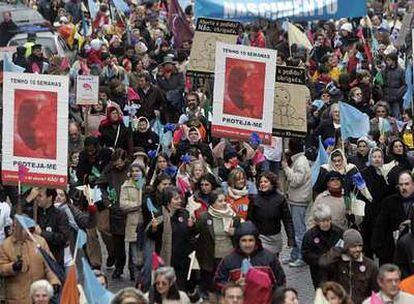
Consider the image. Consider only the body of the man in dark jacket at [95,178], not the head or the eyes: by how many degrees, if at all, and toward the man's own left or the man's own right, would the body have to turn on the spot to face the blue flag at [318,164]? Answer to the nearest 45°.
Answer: approximately 90° to the man's own left

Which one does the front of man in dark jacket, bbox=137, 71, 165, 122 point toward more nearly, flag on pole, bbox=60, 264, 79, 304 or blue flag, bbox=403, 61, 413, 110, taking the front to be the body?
the flag on pole

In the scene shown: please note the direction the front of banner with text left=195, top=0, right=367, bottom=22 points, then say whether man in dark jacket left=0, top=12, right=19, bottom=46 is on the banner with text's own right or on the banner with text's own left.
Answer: on the banner with text's own right

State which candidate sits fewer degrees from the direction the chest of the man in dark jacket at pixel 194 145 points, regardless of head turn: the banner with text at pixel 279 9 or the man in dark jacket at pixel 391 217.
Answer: the man in dark jacket

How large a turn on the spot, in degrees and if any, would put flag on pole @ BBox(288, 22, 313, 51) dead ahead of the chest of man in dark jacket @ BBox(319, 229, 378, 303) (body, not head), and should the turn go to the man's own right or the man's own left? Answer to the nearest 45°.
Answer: approximately 180°

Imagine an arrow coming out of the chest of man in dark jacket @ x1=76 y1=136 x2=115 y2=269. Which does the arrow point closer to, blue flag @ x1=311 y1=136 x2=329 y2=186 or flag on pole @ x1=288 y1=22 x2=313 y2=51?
the blue flag
